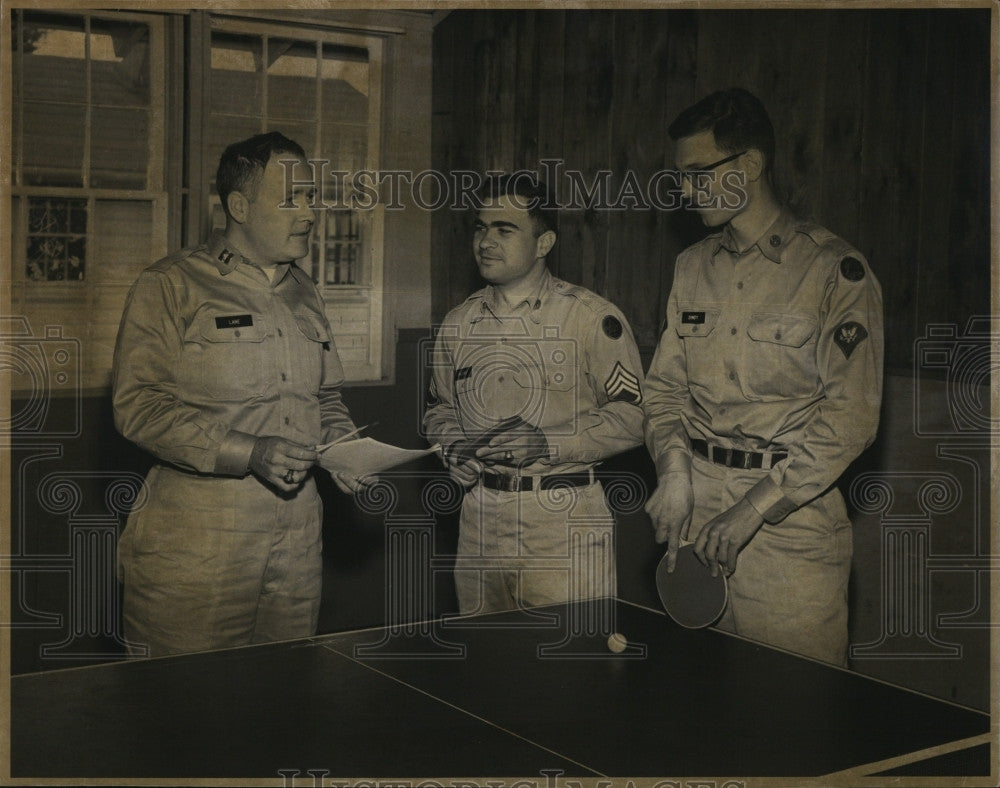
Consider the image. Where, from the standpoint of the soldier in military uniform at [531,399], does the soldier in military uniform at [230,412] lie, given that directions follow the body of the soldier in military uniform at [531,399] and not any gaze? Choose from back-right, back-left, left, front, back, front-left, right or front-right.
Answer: front-right

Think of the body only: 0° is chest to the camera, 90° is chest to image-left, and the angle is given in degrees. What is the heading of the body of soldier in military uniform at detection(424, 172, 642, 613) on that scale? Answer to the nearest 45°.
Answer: approximately 45°

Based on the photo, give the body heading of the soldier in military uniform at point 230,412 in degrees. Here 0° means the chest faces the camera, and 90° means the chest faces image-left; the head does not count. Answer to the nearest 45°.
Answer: approximately 315°

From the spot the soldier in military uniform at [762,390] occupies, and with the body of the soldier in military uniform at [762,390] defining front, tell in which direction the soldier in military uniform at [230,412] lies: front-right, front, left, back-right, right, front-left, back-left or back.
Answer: front-right

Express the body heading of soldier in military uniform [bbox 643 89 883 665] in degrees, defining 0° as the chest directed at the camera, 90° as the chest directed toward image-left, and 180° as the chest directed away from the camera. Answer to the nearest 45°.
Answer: approximately 45°

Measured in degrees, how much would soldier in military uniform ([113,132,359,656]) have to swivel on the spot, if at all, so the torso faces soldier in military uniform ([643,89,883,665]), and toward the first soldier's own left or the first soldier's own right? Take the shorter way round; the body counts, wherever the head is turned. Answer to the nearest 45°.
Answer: approximately 45° to the first soldier's own left

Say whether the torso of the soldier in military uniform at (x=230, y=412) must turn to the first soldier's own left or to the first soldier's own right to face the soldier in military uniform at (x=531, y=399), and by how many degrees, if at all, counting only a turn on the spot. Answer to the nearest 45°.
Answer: approximately 45° to the first soldier's own left

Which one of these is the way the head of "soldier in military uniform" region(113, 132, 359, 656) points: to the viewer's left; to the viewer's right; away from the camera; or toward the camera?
to the viewer's right
